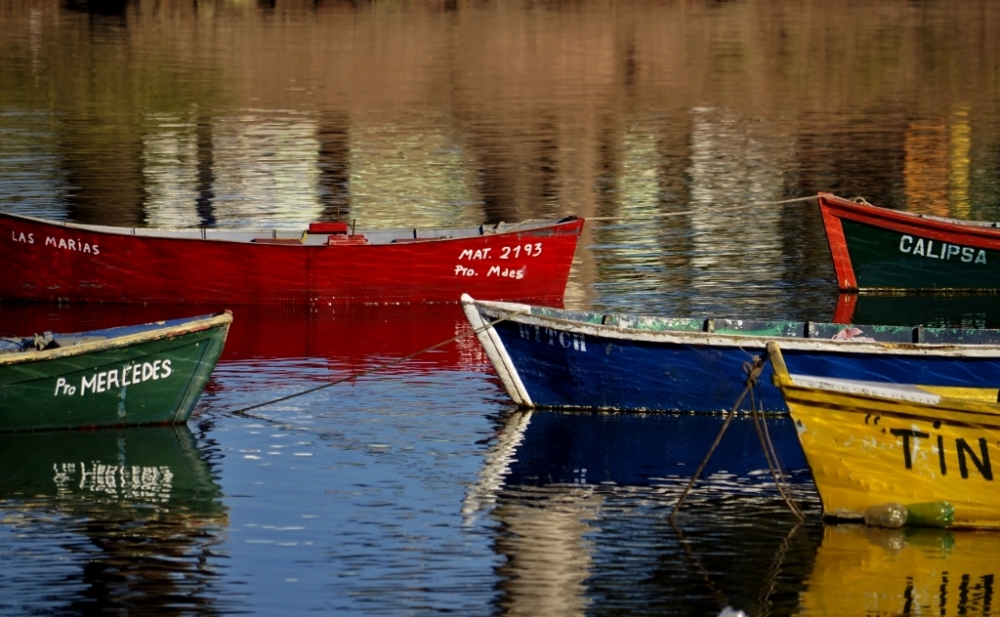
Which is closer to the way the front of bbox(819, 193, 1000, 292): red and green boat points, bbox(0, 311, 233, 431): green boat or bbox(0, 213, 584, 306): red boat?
the red boat

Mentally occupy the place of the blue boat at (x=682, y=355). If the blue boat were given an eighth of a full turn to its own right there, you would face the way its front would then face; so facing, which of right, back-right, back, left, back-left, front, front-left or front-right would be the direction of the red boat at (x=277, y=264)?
front

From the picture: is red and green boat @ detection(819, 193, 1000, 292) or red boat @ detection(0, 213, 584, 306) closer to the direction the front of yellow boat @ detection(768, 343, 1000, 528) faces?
the red boat

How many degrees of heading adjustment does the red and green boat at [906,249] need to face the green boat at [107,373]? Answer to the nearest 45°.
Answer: approximately 45° to its left

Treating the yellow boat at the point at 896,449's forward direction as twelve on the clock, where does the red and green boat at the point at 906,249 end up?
The red and green boat is roughly at 3 o'clock from the yellow boat.

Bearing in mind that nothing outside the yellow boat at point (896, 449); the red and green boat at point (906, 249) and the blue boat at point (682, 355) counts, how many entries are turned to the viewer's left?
3

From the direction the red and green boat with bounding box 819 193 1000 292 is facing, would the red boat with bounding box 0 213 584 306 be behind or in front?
in front

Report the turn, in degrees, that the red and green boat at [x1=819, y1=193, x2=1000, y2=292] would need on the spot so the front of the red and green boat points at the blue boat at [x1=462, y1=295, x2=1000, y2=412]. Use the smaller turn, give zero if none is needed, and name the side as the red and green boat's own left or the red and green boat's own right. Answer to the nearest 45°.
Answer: approximately 90° to the red and green boat's own left

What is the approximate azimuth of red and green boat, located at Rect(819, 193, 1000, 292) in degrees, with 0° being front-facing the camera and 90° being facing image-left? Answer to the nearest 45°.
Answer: approximately 90°

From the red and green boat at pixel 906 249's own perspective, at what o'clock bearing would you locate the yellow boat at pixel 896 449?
The yellow boat is roughly at 9 o'clock from the red and green boat.

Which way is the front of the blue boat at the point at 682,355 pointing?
to the viewer's left

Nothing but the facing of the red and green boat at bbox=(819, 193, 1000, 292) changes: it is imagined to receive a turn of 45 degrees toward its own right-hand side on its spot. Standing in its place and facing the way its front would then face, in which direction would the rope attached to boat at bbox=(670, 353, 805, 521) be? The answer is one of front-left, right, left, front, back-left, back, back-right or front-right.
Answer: back-left

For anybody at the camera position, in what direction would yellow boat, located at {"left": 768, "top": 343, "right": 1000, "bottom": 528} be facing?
facing to the left of the viewer
